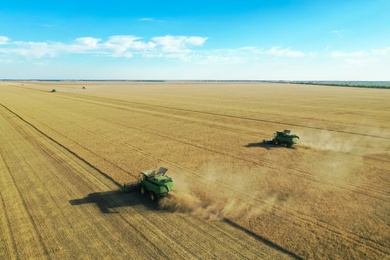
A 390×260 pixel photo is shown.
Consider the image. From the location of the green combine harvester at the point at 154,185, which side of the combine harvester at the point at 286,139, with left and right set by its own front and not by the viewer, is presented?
left

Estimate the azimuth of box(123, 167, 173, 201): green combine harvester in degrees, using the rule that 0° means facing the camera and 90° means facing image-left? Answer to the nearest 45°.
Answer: approximately 135°

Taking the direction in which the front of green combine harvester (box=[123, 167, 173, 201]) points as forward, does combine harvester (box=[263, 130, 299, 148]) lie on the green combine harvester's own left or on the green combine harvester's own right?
on the green combine harvester's own right

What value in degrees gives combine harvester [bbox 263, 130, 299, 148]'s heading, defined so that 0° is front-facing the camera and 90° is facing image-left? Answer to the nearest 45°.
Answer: approximately 135°
